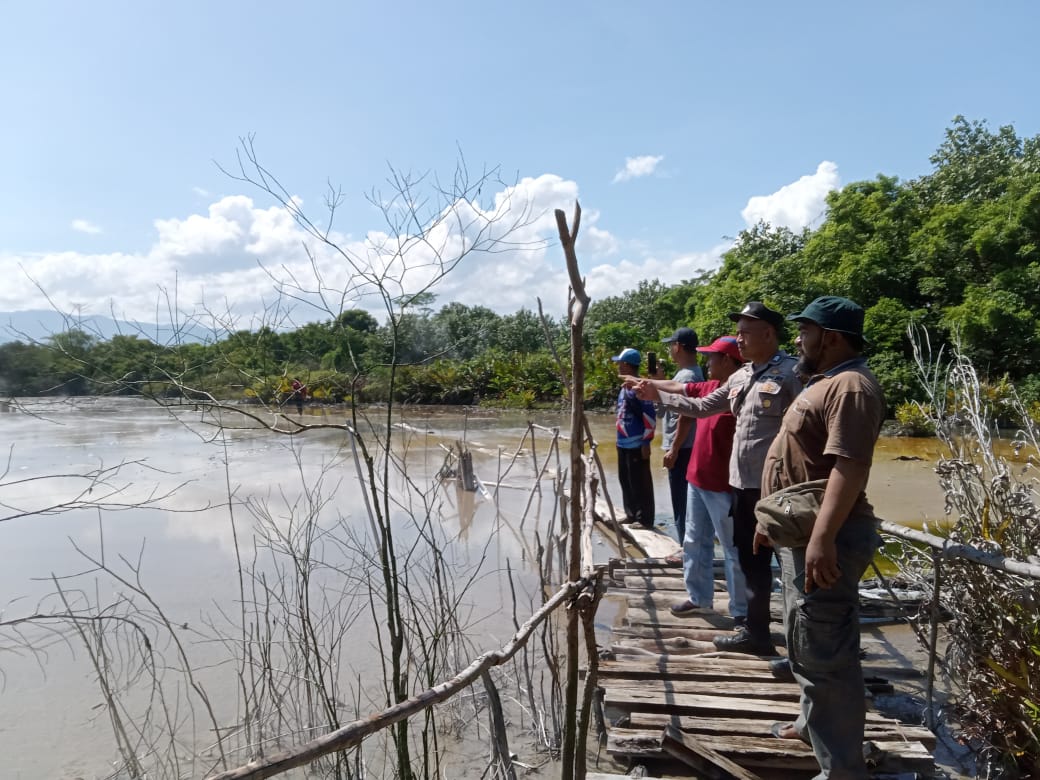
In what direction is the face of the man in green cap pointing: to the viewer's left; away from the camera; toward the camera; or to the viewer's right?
to the viewer's left

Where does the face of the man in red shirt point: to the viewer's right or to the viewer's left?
to the viewer's left

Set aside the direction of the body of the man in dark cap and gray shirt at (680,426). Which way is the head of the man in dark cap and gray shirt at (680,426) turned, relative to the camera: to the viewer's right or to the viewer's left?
to the viewer's left

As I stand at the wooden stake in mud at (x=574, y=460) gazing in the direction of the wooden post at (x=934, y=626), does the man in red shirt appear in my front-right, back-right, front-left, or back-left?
front-left

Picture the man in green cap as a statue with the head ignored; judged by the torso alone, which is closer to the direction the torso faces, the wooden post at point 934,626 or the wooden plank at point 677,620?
the wooden plank

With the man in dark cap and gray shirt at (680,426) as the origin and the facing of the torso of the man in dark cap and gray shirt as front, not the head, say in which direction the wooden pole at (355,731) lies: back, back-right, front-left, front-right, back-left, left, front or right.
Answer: left

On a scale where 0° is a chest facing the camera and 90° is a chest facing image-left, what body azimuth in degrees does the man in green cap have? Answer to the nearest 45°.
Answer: approximately 90°

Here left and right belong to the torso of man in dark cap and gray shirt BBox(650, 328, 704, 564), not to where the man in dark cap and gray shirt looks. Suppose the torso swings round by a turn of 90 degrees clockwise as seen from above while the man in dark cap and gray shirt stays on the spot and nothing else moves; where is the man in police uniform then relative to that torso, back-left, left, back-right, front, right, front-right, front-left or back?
back

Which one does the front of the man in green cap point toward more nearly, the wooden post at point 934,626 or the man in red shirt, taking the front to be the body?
the man in red shirt

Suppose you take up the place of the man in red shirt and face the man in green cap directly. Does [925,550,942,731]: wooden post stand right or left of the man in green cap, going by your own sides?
left

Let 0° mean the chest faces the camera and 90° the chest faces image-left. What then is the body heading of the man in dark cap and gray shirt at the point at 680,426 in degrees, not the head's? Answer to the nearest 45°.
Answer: approximately 90°

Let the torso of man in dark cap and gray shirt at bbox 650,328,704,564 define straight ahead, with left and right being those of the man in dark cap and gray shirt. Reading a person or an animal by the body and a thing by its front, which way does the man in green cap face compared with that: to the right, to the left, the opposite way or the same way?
the same way

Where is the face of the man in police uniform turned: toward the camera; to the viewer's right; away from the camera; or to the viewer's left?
to the viewer's left

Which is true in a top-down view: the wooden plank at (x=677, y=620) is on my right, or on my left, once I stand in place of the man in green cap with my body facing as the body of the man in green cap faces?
on my right

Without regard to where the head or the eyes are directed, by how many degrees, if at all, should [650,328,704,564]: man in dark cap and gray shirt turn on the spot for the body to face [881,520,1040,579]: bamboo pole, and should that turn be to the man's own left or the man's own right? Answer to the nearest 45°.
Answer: approximately 135° to the man's own left

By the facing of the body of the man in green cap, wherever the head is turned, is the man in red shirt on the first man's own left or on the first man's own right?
on the first man's own right

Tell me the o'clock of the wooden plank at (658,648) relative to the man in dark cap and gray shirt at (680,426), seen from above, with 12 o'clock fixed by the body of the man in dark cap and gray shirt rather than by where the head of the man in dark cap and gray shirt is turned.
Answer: The wooden plank is roughly at 9 o'clock from the man in dark cap and gray shirt.
